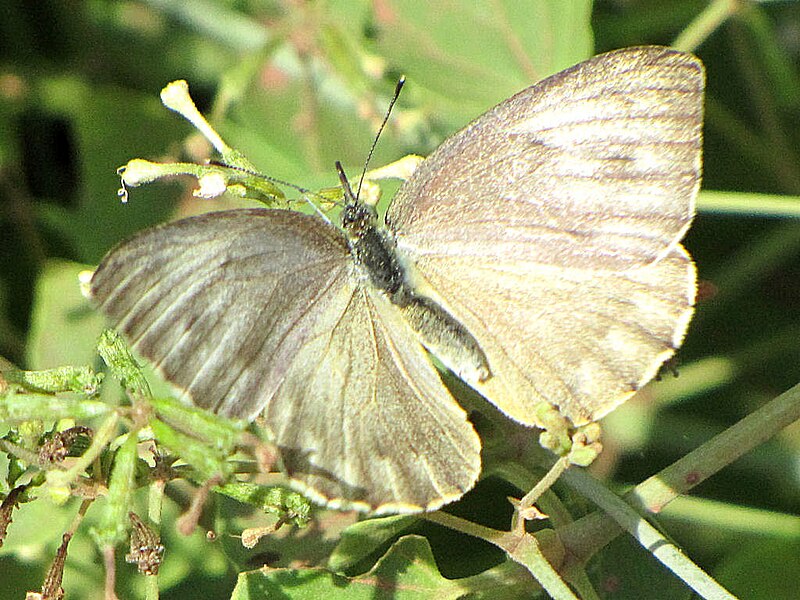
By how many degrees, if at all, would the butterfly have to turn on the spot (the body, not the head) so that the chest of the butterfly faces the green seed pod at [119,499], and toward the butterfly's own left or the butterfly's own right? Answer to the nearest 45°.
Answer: approximately 90° to the butterfly's own left

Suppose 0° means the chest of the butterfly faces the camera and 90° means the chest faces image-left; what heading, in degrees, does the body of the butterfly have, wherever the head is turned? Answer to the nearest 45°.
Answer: approximately 135°

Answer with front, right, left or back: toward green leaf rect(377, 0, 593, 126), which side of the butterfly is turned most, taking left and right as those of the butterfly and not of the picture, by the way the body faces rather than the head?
right

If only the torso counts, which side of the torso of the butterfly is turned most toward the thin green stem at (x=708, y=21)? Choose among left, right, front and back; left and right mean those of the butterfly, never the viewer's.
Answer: right
